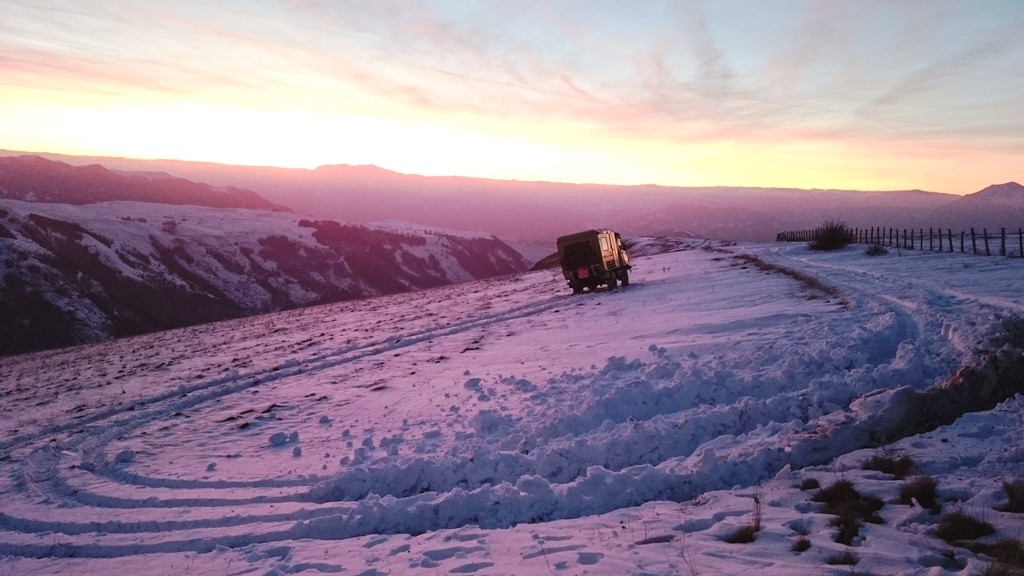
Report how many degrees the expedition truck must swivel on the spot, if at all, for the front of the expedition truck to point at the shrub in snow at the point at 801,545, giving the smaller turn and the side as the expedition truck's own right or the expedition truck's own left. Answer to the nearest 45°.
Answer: approximately 135° to the expedition truck's own right

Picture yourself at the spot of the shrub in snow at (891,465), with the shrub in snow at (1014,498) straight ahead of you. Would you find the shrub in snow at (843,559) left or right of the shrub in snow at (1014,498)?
right

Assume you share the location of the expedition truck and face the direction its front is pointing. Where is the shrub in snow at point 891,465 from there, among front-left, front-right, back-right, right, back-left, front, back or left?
back-right

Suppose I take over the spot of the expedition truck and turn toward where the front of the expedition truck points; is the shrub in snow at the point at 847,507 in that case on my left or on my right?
on my right

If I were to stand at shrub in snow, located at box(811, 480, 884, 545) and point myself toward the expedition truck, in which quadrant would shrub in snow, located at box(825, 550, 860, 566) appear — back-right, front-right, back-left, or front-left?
back-left

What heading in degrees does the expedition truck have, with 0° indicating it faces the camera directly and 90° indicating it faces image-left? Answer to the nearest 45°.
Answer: approximately 225°

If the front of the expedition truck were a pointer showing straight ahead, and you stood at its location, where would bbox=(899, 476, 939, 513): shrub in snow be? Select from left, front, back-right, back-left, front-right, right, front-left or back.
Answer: back-right
